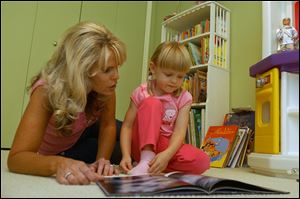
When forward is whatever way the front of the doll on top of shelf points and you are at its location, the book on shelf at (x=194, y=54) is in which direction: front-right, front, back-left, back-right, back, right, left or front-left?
back-right

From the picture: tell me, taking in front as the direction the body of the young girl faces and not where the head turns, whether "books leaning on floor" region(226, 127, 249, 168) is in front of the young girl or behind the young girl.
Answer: behind

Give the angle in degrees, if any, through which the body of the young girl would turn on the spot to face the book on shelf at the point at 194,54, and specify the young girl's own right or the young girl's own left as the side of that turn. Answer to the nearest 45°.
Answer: approximately 180°

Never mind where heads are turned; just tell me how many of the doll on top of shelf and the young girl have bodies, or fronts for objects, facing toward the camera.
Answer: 2

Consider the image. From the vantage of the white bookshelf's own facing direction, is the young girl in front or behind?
in front

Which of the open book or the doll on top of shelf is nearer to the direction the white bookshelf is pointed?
the open book

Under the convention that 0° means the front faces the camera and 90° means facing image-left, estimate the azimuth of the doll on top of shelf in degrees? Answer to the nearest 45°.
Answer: approximately 0°
